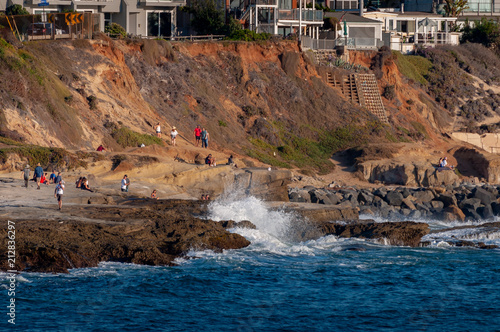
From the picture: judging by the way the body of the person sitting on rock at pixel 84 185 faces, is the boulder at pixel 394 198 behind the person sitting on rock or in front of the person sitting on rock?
in front

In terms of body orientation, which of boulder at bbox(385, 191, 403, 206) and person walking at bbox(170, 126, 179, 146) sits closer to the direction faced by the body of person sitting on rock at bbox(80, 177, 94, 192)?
the boulder

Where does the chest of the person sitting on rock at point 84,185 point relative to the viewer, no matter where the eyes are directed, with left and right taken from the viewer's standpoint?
facing to the right of the viewer

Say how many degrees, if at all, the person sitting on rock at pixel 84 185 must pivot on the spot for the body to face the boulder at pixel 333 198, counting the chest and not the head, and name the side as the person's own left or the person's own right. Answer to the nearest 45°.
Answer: approximately 45° to the person's own left

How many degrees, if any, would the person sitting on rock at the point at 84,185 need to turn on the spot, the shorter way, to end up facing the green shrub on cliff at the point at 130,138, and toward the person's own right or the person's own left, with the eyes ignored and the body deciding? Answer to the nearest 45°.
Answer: approximately 90° to the person's own left

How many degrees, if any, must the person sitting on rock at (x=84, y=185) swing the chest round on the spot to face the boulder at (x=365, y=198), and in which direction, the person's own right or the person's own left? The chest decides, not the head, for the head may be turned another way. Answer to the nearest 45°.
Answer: approximately 45° to the person's own left

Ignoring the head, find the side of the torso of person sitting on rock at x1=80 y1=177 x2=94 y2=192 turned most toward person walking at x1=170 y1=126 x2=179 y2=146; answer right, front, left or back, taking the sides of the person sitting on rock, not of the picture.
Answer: left

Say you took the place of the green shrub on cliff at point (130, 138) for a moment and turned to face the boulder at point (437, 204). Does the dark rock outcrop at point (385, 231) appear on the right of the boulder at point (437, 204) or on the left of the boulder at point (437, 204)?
right
